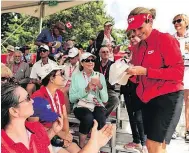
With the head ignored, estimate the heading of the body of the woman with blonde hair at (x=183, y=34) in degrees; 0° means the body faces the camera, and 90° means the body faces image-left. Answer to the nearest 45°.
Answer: approximately 45°

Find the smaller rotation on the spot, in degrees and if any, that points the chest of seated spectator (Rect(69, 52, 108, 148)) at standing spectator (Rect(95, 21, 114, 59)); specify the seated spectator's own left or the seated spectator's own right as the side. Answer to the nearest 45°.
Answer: approximately 180°

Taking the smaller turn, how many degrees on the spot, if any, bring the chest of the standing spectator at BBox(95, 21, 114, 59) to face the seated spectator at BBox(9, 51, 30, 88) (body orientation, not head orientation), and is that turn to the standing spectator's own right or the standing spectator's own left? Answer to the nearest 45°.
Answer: approximately 135° to the standing spectator's own right

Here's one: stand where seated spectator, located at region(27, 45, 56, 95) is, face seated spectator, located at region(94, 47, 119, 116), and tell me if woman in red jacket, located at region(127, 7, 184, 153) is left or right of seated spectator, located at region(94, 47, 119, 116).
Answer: right

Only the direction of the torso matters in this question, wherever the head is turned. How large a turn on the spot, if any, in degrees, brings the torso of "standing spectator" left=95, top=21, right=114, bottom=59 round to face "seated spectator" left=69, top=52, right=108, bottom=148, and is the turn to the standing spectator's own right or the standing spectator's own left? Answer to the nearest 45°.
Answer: approximately 45° to the standing spectator's own right

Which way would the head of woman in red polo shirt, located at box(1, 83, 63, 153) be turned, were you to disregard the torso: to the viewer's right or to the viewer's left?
to the viewer's right
